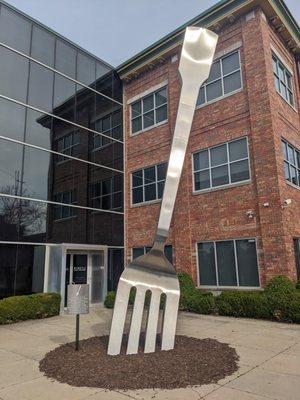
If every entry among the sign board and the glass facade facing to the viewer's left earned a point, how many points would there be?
0

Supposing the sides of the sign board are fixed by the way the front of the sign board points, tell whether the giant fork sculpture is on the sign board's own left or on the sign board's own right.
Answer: on the sign board's own left

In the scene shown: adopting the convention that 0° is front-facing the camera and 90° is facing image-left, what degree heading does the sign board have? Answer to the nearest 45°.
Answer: approximately 0°

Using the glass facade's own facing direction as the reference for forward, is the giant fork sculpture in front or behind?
in front

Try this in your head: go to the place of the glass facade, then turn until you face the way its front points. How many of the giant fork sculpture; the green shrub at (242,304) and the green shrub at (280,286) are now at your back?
0

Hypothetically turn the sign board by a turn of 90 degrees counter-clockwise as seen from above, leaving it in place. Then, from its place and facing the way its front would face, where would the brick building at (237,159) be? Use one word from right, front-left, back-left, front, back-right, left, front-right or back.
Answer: front-left

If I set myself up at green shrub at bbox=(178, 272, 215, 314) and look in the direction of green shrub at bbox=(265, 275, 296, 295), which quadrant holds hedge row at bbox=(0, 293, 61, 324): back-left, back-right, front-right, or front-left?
back-right

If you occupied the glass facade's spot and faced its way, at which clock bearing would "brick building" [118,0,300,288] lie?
The brick building is roughly at 11 o'clock from the glass facade.

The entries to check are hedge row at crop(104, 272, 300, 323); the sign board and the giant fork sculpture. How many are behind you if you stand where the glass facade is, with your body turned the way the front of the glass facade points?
0

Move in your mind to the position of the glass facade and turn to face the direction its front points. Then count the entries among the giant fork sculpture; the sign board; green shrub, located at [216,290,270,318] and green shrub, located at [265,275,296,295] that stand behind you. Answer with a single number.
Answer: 0

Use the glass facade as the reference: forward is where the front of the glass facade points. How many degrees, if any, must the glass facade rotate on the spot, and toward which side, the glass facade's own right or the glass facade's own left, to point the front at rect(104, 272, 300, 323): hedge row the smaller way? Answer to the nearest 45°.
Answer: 0° — it already faces it

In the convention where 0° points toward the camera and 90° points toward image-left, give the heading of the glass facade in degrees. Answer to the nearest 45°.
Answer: approximately 315°
